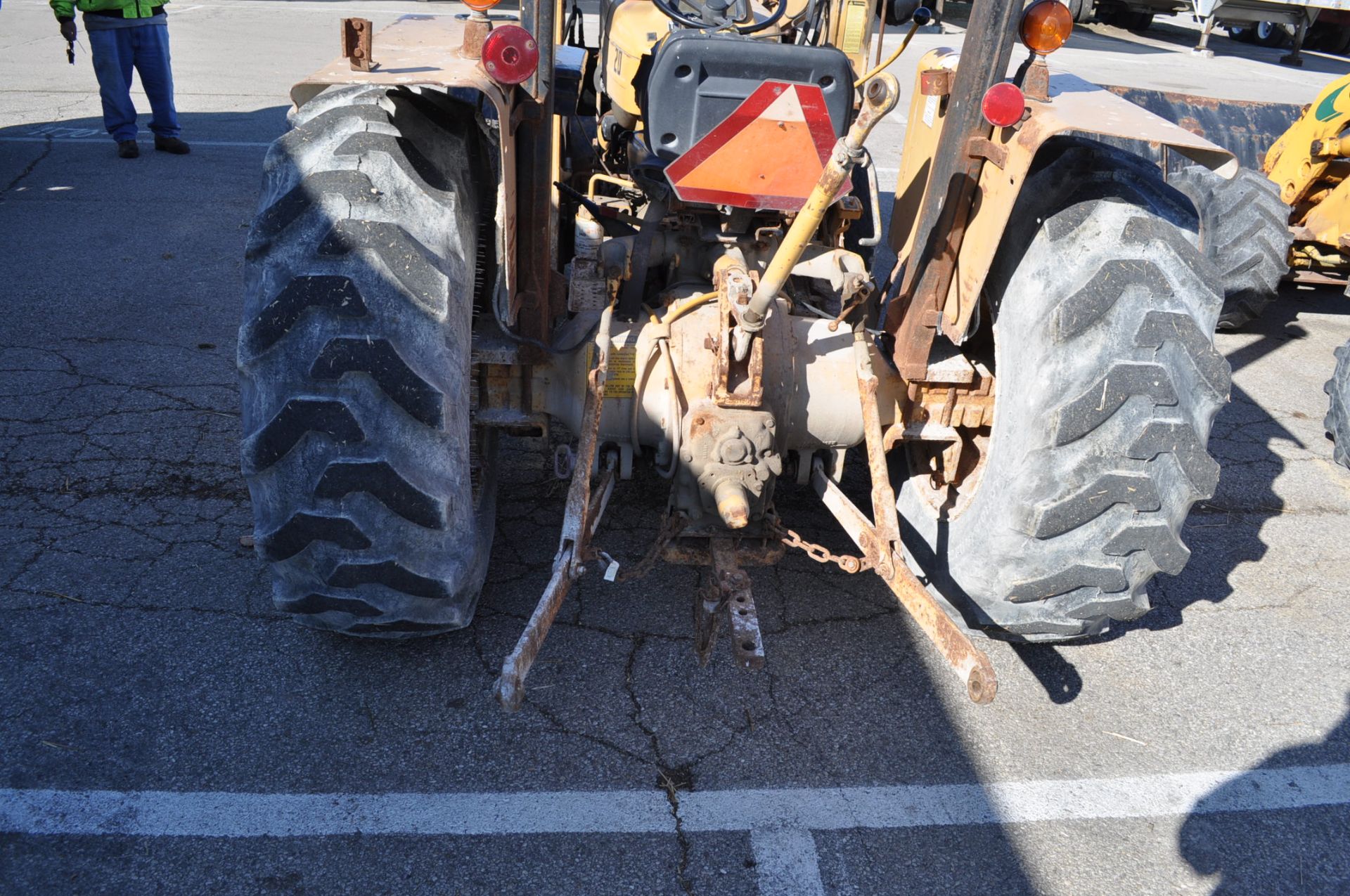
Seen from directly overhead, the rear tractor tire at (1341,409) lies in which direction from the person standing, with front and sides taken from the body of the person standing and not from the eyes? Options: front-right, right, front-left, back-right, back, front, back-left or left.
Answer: front-left

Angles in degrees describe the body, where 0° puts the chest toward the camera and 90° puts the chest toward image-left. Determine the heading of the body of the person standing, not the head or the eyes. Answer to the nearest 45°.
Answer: approximately 0°

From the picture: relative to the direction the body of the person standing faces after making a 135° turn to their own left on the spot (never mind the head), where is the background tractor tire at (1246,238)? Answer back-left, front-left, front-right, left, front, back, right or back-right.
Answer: right
